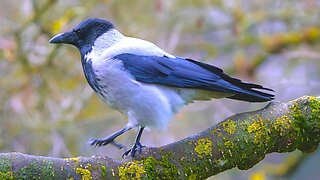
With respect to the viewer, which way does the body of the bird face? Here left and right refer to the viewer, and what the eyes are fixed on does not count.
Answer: facing to the left of the viewer
